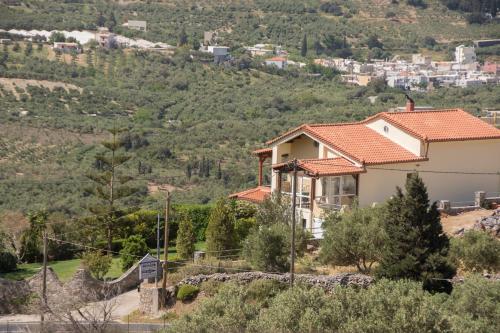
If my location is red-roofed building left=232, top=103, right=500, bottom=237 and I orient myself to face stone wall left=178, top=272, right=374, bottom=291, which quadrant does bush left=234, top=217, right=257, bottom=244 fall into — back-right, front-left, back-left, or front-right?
front-right

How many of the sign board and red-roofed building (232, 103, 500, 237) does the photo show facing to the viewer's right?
0

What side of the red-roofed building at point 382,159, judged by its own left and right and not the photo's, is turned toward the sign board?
front

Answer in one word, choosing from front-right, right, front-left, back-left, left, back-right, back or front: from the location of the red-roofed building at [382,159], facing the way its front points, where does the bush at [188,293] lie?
front

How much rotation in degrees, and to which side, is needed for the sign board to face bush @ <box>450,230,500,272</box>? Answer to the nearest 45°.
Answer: approximately 90° to its left

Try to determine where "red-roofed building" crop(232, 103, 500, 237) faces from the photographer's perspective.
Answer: facing the viewer and to the left of the viewer

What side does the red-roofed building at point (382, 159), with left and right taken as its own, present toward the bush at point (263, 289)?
front

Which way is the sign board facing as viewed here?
toward the camera

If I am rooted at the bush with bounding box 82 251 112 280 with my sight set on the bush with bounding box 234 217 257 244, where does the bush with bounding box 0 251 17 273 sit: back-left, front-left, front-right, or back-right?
back-left
